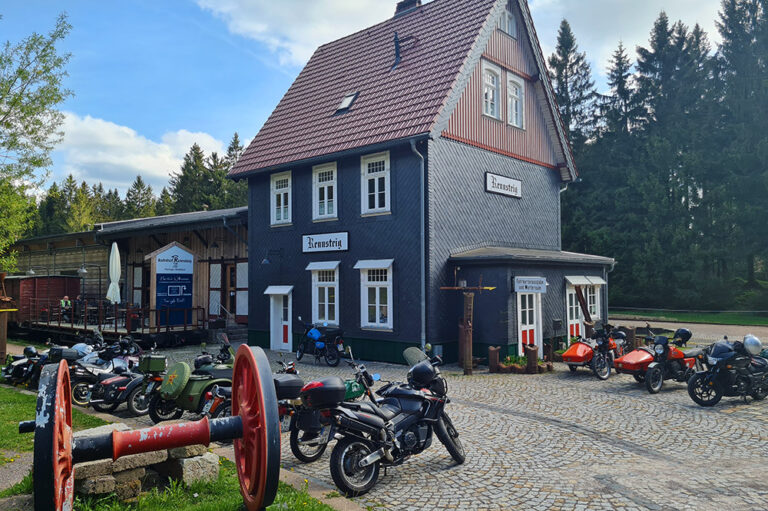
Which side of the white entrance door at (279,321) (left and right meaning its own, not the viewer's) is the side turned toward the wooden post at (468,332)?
left

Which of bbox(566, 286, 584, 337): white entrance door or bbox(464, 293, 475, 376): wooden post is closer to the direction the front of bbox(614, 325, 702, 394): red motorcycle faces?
the wooden post

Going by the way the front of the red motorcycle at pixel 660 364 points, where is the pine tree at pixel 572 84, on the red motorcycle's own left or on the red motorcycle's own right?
on the red motorcycle's own right

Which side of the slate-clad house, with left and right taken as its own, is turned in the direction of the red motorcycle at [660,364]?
left

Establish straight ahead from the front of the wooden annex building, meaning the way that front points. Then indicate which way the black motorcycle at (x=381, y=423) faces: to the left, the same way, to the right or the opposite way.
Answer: the opposite way
